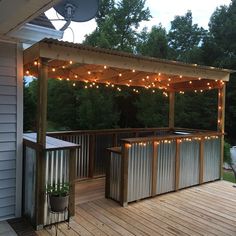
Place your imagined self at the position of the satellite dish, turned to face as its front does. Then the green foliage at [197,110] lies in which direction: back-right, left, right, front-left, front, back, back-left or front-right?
front

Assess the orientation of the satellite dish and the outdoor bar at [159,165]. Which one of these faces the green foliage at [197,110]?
the satellite dish

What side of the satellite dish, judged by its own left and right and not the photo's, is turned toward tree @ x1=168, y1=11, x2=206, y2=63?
front

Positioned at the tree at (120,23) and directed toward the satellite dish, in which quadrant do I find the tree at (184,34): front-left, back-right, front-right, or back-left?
back-left

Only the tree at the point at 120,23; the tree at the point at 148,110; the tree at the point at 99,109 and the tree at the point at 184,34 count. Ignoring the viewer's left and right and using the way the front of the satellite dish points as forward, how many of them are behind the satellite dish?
0

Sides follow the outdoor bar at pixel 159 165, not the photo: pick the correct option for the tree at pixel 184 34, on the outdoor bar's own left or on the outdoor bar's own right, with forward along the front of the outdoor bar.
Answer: on the outdoor bar's own left

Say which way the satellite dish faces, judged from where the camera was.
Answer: facing away from the viewer and to the right of the viewer

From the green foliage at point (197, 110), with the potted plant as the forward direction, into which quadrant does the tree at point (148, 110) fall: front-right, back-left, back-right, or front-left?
front-right

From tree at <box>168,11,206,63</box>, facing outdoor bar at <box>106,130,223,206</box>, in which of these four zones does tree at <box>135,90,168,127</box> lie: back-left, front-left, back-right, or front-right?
front-right

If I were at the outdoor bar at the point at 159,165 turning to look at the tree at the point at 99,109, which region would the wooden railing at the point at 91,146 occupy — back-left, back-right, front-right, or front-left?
front-left

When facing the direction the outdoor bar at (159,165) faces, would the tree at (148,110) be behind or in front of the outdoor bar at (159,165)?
behind

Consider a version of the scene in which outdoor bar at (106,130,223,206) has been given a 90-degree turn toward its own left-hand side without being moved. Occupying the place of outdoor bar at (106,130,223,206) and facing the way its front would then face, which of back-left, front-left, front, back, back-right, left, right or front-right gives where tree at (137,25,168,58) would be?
front-left

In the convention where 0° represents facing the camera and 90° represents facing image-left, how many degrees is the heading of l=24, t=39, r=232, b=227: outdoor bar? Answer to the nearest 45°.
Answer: approximately 315°

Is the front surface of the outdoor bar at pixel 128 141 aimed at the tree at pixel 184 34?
no

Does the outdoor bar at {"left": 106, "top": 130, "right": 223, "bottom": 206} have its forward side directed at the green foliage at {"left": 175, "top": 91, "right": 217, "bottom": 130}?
no

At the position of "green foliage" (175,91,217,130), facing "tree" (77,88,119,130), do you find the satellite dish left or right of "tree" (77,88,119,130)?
left
